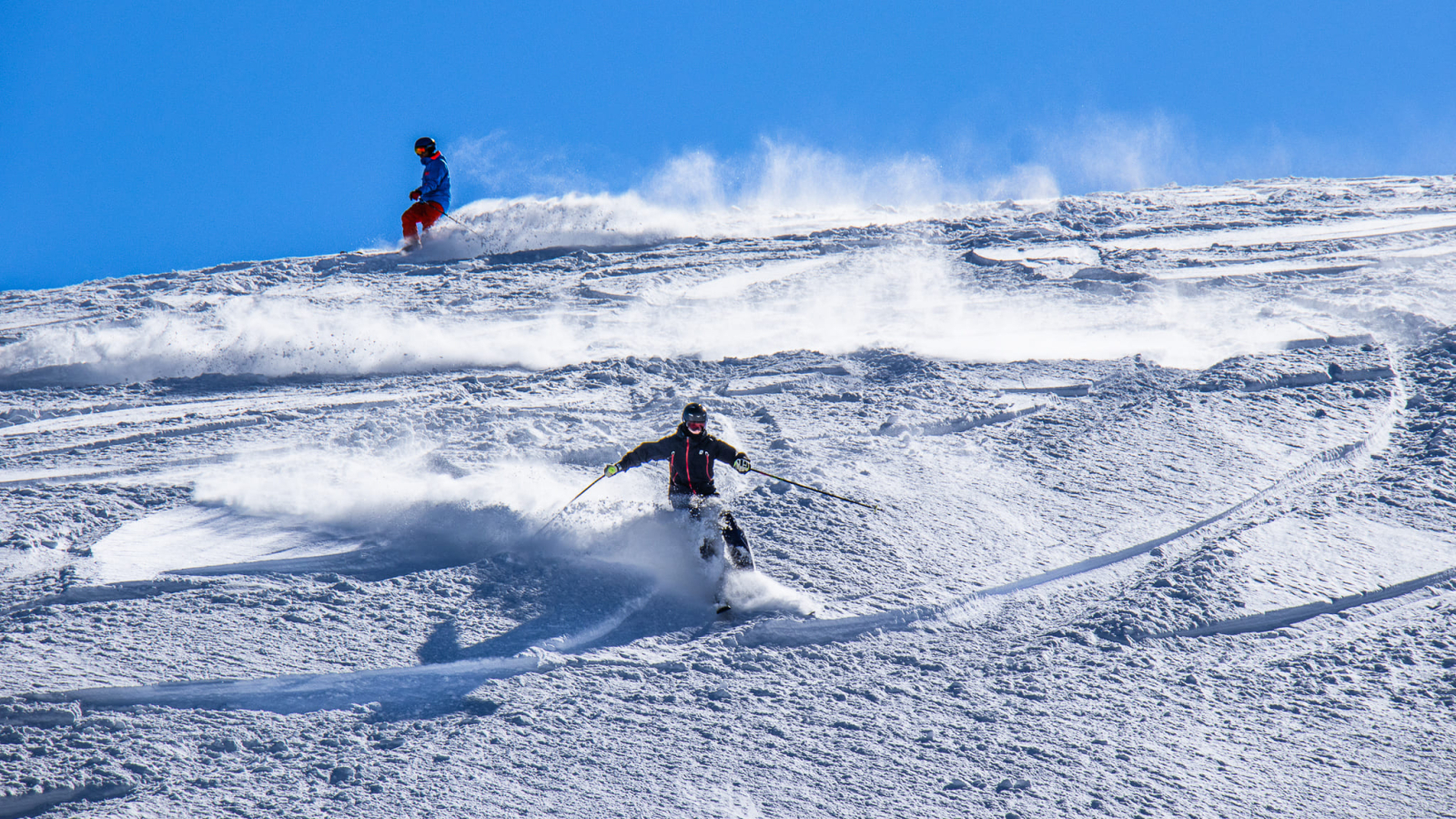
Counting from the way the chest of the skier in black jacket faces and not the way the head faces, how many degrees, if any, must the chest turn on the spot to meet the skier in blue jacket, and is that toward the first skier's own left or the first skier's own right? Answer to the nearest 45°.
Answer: approximately 180°

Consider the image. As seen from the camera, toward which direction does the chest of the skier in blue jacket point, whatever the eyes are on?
to the viewer's left

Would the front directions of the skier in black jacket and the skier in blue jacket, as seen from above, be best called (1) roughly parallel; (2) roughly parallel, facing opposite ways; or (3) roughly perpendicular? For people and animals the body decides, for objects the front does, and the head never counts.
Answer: roughly perpendicular

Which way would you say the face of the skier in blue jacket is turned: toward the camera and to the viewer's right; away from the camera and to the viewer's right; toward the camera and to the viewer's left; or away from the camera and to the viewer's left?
toward the camera and to the viewer's left

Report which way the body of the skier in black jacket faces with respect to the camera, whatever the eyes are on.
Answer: toward the camera

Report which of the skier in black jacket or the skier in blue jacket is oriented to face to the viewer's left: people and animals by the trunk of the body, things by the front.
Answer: the skier in blue jacket

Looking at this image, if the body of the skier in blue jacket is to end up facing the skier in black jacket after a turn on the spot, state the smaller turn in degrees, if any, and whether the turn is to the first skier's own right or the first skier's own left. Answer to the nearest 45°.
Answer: approximately 90° to the first skier's own left

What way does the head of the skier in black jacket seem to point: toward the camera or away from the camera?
toward the camera

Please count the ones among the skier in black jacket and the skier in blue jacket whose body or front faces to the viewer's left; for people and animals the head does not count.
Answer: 1
